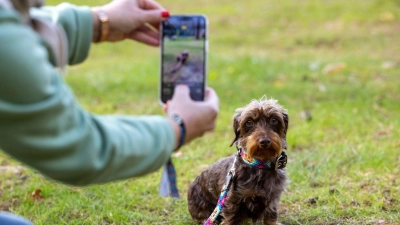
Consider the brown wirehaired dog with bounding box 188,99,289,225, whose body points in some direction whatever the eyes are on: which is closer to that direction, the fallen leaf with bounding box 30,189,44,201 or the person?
the person

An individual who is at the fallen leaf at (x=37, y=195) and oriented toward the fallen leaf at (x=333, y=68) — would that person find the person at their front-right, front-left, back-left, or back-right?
back-right

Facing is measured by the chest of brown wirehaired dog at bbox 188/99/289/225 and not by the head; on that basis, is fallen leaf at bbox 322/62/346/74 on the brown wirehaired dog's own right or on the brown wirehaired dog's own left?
on the brown wirehaired dog's own left

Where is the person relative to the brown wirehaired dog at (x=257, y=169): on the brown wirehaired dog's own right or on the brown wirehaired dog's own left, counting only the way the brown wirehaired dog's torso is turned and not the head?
on the brown wirehaired dog's own right

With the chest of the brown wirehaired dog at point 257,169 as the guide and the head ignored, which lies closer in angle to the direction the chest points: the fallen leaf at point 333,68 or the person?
the person

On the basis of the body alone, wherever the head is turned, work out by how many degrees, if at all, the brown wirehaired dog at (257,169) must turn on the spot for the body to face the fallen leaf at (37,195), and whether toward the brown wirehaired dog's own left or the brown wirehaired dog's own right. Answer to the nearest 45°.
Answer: approximately 135° to the brown wirehaired dog's own right

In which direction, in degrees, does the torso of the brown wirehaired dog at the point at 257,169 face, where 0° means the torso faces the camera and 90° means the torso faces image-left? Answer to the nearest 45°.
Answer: approximately 315°
